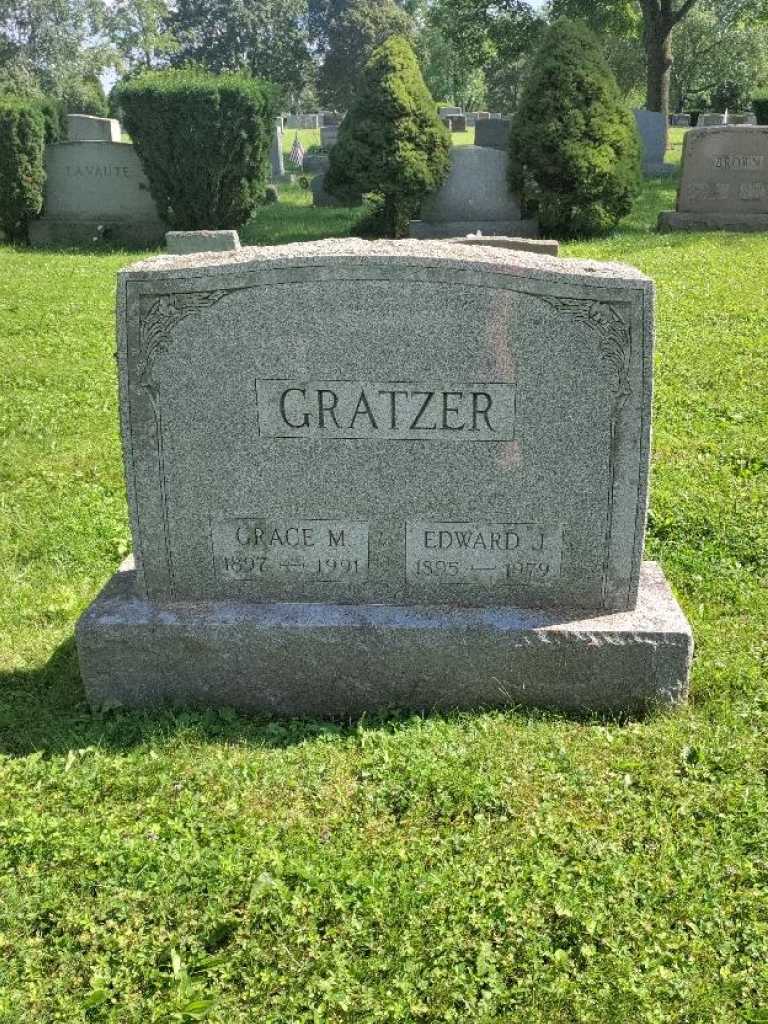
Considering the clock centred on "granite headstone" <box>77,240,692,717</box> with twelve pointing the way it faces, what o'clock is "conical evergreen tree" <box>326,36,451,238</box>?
The conical evergreen tree is roughly at 6 o'clock from the granite headstone.

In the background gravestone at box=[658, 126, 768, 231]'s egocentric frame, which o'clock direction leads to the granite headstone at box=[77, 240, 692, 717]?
The granite headstone is roughly at 12 o'clock from the background gravestone.

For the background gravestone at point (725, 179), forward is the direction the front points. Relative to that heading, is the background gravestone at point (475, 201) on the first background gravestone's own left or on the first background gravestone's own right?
on the first background gravestone's own right

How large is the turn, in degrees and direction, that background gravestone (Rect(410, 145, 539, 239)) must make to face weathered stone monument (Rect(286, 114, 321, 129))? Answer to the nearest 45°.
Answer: approximately 180°

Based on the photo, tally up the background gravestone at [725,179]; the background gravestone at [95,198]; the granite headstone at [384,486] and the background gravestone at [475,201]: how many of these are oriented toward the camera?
4

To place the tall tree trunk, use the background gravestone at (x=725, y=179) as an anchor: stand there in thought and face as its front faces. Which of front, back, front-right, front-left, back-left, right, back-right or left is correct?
back

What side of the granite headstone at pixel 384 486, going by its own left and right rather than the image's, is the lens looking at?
front

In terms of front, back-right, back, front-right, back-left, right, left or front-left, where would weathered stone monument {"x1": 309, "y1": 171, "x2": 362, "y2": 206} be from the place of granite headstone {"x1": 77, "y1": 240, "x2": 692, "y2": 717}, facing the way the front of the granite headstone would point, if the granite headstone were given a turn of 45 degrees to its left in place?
back-left

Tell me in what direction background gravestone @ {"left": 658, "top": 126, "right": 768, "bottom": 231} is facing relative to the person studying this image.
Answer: facing the viewer

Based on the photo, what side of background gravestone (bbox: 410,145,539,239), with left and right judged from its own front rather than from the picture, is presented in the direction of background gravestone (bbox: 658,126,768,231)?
left

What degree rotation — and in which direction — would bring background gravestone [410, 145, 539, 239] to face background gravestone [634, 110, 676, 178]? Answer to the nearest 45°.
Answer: approximately 135° to its left

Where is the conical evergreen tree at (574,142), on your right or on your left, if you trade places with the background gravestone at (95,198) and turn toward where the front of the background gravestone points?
on your left

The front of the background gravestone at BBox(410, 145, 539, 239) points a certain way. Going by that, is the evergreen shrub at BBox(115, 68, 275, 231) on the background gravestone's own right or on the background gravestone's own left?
on the background gravestone's own right
